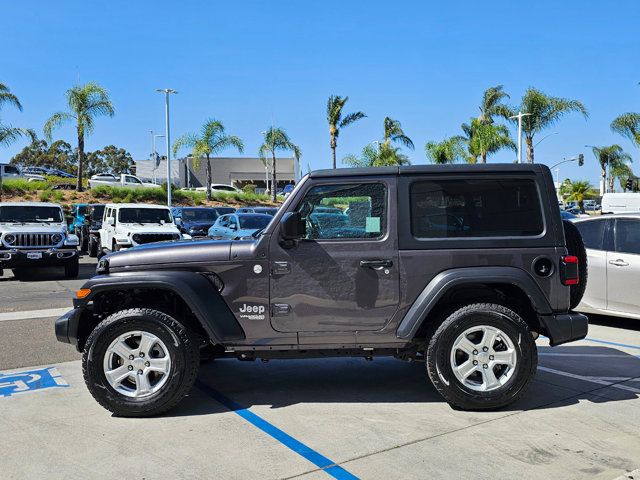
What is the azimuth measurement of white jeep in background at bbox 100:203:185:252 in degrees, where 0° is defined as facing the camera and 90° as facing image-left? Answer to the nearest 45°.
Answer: approximately 315°

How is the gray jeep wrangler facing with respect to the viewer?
to the viewer's left

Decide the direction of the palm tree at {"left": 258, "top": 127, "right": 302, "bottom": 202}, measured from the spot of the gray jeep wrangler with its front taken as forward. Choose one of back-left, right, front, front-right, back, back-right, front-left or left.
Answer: right

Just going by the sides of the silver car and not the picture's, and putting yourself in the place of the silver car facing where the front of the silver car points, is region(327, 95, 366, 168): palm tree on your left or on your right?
on your left

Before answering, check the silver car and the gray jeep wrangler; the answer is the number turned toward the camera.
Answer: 0

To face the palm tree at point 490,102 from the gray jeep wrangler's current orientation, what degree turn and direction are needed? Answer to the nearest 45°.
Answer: approximately 90° to its right

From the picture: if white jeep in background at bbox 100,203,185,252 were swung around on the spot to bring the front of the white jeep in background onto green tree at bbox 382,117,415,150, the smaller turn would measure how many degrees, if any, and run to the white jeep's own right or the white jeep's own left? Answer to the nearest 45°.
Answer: approximately 90° to the white jeep's own left

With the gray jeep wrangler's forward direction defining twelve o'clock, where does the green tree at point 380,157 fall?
The green tree is roughly at 3 o'clock from the gray jeep wrangler.

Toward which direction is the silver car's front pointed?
to the viewer's right

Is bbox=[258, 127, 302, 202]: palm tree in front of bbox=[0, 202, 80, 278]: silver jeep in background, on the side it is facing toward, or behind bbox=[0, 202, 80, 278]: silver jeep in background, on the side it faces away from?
behind

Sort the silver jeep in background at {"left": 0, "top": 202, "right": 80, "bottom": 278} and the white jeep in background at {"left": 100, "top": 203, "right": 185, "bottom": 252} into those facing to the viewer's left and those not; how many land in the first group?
0

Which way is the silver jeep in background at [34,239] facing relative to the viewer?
toward the camera

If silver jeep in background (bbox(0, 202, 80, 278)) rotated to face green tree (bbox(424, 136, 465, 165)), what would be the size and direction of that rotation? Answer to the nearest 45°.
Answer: approximately 135° to its left

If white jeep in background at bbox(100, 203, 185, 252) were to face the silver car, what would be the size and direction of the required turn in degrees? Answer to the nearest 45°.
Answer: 0° — it already faces it

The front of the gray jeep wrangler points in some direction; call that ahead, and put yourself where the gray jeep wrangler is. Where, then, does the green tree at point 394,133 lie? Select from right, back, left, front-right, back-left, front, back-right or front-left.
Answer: right
